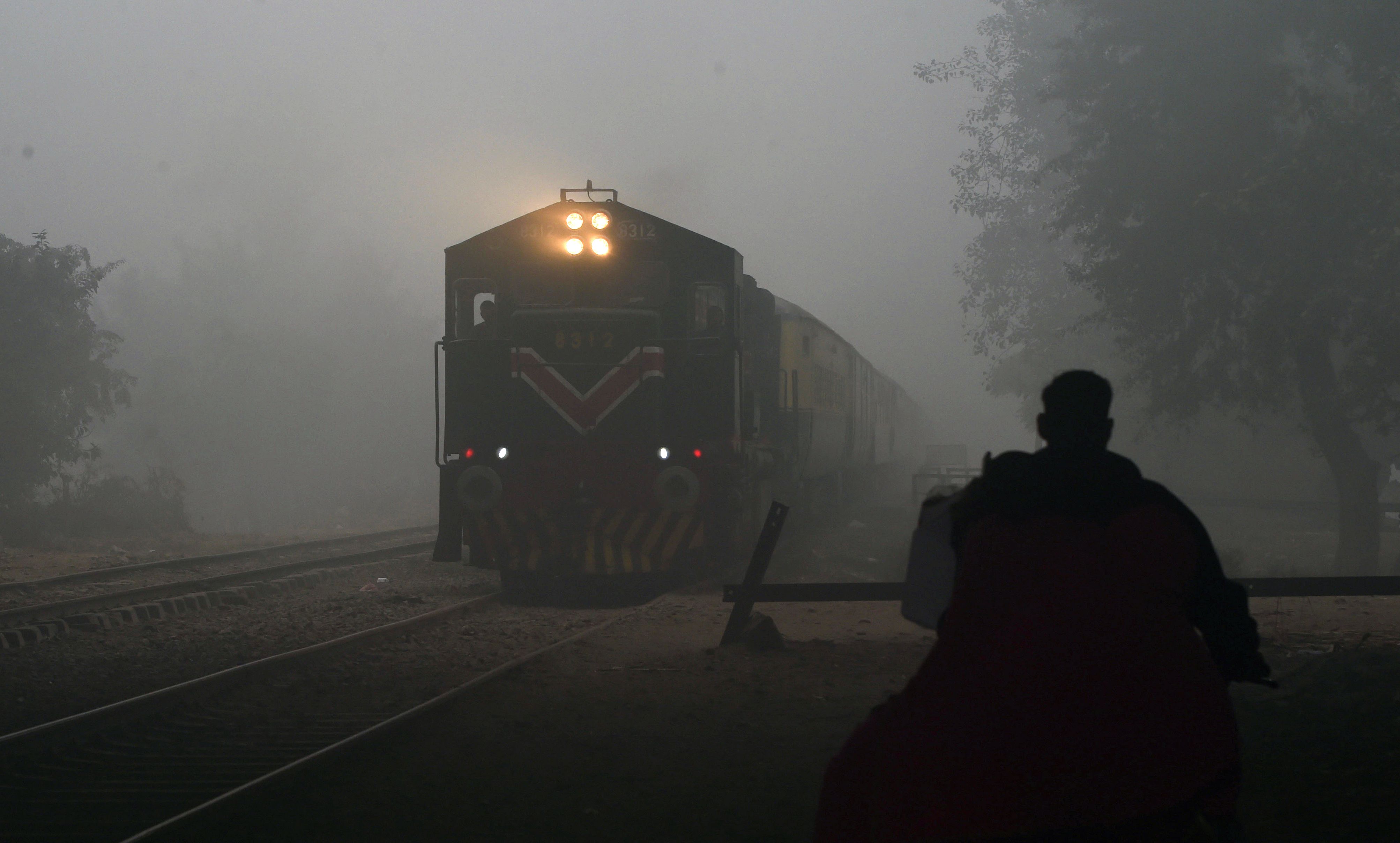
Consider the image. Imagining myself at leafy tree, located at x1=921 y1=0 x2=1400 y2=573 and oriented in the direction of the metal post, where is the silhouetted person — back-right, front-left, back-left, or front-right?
front-left

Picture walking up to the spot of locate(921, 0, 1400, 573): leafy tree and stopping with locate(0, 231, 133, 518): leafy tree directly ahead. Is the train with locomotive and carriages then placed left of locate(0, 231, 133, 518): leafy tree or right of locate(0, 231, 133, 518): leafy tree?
left

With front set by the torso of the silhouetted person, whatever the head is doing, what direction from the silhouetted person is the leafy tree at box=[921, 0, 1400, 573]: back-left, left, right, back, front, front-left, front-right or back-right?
front

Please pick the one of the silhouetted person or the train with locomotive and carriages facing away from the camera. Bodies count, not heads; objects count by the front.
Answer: the silhouetted person

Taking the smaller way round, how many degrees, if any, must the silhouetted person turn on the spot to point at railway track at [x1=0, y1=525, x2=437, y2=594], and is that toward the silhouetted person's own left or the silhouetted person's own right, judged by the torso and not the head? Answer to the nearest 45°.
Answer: approximately 45° to the silhouetted person's own left

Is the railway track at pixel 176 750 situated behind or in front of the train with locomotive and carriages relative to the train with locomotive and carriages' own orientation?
in front

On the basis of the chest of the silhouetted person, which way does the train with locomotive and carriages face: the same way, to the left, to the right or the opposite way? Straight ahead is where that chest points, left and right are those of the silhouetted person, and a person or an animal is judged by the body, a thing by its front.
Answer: the opposite way

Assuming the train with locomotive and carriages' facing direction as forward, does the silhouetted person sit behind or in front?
in front

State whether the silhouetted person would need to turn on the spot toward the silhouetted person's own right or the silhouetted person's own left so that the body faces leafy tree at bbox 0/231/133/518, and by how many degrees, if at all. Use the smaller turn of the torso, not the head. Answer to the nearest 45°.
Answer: approximately 45° to the silhouetted person's own left

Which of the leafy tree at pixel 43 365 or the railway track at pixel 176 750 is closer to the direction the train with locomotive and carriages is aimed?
the railway track

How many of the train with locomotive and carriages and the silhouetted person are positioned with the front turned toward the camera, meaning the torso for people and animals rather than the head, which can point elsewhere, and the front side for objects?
1

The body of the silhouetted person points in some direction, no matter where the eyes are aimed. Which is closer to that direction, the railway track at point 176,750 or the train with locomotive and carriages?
the train with locomotive and carriages

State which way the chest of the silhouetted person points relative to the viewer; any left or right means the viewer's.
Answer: facing away from the viewer

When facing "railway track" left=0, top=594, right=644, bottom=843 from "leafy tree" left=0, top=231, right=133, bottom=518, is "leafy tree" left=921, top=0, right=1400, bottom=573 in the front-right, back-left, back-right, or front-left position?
front-left

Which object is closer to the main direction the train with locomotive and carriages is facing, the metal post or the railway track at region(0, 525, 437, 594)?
the metal post

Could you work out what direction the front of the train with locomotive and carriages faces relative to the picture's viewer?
facing the viewer

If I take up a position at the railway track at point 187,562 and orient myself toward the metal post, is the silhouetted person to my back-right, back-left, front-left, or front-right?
front-right
